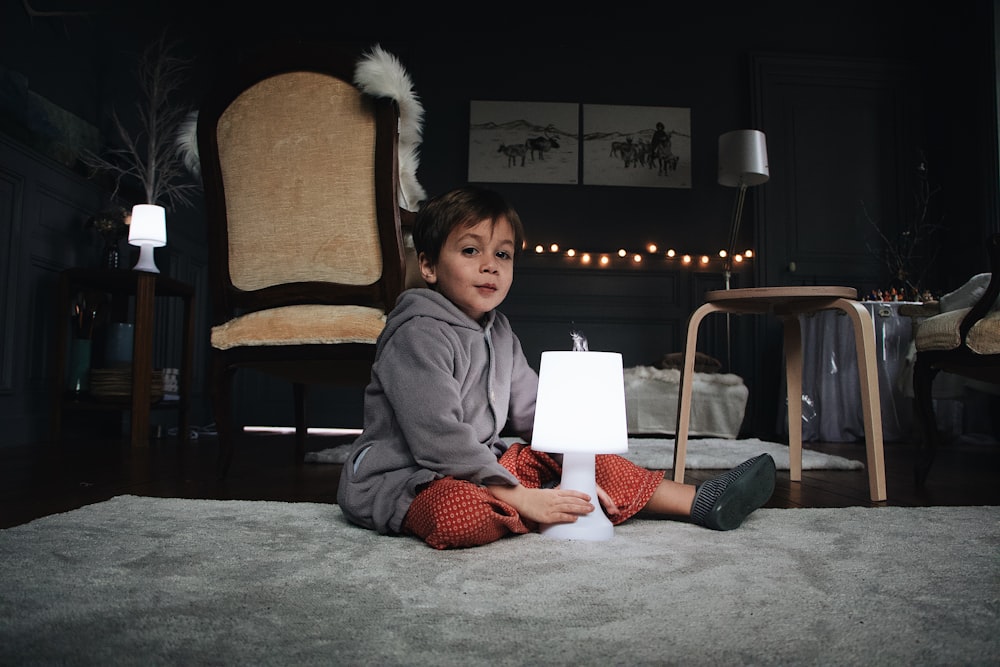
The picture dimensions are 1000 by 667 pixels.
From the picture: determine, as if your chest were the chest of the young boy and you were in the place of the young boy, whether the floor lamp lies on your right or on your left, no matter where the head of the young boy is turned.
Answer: on your left

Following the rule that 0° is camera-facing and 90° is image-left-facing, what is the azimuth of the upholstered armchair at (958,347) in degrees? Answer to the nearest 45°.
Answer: approximately 90°

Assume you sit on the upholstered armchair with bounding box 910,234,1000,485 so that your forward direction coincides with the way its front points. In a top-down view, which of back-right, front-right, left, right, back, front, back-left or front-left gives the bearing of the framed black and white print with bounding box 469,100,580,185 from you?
front-right

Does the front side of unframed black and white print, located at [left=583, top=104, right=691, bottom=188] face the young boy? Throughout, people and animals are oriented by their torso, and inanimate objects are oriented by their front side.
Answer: yes

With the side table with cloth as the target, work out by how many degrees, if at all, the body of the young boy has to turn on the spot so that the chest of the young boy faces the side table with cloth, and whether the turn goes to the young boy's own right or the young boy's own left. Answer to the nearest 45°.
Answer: approximately 90° to the young boy's own left

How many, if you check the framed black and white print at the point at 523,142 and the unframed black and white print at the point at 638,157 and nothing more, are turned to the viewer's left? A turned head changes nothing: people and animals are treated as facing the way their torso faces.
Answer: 0

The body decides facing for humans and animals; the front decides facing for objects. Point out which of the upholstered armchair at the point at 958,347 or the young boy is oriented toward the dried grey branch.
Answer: the upholstered armchair

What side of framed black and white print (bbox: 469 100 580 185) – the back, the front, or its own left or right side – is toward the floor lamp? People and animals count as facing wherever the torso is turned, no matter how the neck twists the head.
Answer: left

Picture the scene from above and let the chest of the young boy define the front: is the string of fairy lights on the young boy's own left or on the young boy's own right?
on the young boy's own left

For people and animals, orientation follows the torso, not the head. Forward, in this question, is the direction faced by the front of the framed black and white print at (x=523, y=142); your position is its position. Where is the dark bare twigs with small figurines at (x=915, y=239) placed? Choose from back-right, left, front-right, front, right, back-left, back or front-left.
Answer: left

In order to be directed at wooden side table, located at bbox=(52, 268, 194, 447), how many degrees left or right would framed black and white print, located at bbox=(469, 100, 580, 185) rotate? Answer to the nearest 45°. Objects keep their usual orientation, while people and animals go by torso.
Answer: approximately 45° to its right

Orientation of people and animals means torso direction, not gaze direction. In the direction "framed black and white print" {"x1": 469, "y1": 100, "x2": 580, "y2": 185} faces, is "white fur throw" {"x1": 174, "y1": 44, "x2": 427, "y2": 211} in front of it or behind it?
in front

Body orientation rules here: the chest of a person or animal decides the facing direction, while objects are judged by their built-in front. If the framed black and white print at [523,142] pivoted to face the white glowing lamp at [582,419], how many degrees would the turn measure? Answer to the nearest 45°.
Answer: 0° — it already faces it
